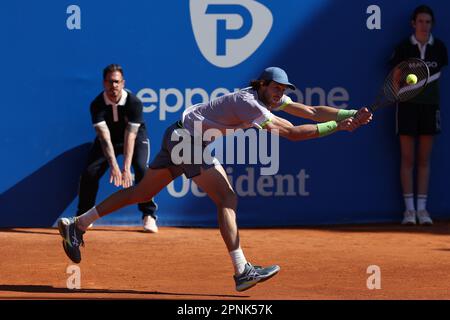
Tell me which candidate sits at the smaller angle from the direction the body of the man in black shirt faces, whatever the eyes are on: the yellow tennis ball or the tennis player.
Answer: the tennis player

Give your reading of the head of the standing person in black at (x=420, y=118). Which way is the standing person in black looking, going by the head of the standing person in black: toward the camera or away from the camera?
toward the camera

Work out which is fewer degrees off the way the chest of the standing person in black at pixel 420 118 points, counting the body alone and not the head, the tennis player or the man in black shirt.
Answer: the tennis player

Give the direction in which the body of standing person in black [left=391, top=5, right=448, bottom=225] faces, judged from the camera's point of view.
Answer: toward the camera

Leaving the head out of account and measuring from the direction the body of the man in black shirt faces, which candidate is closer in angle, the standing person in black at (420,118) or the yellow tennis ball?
the yellow tennis ball

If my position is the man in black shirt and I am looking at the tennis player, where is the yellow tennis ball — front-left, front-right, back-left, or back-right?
front-left

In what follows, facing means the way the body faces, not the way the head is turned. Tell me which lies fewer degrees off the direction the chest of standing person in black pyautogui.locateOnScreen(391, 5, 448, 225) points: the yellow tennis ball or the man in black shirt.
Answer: the yellow tennis ball

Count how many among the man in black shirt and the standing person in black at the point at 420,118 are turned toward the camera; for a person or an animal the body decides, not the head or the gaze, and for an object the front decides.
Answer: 2

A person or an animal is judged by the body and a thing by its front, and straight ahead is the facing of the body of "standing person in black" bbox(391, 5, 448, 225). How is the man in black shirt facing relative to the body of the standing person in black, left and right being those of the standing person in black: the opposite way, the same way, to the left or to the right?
the same way

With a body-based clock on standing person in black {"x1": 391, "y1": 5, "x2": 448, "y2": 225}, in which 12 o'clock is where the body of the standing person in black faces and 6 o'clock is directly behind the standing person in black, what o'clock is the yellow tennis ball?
The yellow tennis ball is roughly at 12 o'clock from the standing person in black.

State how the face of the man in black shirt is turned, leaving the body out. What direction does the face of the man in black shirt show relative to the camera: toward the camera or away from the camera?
toward the camera

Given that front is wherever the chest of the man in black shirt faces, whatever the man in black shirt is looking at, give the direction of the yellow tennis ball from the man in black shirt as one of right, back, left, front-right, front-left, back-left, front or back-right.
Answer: front-left

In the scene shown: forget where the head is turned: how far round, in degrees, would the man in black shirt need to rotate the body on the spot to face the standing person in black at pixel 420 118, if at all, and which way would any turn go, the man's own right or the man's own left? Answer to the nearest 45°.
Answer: approximately 90° to the man's own left

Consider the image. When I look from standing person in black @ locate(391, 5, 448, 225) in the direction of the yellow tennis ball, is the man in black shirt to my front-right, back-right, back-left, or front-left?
front-right

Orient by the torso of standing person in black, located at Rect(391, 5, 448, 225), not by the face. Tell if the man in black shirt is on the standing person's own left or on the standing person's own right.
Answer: on the standing person's own right
